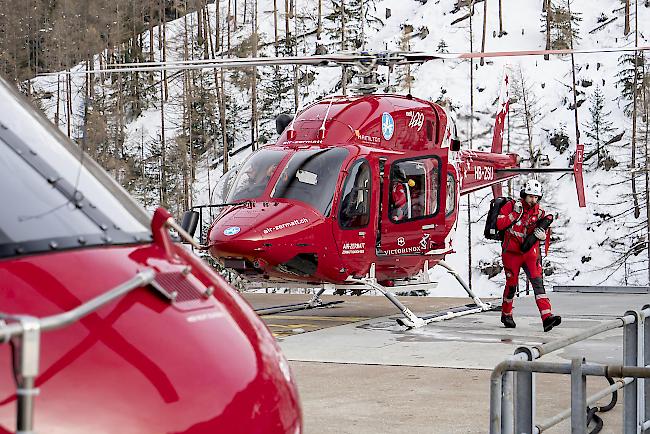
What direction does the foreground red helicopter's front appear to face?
to the viewer's right

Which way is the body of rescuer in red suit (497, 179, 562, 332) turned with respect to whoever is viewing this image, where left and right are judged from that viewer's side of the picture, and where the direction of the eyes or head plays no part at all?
facing the viewer and to the right of the viewer

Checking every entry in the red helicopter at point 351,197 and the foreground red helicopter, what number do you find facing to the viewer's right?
1

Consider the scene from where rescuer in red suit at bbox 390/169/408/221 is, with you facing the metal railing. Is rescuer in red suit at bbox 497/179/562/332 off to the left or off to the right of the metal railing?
left

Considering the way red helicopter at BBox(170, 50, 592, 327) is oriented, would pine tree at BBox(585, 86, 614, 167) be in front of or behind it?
behind

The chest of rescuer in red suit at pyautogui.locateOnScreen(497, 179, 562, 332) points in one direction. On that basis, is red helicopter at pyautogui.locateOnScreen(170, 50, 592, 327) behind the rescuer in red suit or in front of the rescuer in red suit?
behind

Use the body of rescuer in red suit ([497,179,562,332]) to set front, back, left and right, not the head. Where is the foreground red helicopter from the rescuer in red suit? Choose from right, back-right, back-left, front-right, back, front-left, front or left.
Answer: front-right

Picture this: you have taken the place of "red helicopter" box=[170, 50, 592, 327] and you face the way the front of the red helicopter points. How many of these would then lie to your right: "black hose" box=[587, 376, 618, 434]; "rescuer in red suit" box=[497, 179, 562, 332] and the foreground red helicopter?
0

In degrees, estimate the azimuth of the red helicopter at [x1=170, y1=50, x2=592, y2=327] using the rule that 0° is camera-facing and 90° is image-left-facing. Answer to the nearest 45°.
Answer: approximately 45°

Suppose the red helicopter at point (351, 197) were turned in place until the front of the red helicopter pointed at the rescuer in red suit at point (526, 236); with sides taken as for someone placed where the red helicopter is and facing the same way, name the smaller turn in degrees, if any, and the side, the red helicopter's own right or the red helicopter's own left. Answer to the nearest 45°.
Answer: approximately 90° to the red helicopter's own left

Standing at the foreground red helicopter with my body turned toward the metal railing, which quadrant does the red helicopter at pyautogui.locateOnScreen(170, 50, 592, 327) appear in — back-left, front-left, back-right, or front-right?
front-left

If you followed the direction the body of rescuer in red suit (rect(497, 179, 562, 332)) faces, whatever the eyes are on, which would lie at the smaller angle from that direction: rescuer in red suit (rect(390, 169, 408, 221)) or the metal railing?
the metal railing

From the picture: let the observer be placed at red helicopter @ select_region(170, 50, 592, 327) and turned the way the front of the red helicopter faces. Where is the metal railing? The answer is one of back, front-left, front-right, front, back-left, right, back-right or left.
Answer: front-left

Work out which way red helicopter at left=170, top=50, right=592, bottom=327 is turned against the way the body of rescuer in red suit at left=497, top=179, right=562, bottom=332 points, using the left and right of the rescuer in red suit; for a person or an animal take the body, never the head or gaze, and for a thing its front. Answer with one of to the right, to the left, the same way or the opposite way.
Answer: to the right

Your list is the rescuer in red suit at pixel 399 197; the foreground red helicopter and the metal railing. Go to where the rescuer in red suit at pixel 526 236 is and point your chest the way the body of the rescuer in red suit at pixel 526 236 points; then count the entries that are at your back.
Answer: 1
